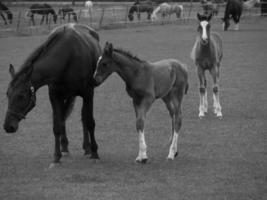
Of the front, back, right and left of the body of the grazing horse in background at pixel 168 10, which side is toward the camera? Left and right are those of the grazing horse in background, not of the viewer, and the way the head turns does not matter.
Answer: left

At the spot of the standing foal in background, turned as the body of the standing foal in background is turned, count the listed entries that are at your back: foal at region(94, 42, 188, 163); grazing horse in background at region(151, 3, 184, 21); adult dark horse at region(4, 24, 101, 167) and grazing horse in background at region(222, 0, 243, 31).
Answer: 2

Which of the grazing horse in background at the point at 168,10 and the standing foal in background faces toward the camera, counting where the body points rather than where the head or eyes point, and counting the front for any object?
the standing foal in background

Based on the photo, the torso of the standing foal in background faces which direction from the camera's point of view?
toward the camera

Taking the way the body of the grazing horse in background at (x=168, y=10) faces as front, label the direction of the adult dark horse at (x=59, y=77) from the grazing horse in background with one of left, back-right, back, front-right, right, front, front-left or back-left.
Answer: left

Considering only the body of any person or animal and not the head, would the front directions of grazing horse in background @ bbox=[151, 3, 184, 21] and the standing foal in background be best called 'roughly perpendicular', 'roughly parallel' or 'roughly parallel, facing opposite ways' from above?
roughly perpendicular

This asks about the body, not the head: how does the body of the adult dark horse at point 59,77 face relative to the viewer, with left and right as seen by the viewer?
facing the viewer and to the left of the viewer

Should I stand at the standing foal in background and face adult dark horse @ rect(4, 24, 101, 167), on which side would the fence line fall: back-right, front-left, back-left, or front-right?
back-right

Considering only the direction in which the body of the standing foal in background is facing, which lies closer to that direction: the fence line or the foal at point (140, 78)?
the foal

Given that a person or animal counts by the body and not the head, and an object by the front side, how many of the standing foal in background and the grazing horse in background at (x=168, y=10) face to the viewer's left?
1
